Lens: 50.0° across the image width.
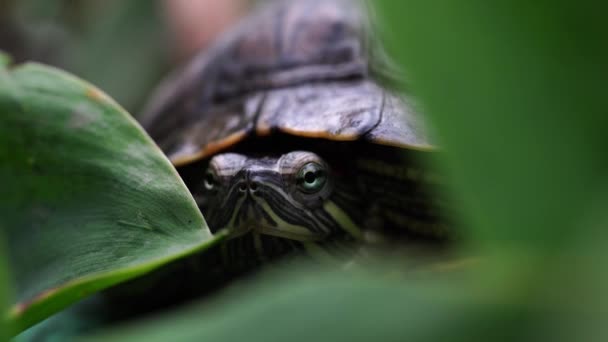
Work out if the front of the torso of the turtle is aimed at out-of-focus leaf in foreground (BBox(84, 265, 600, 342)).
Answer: yes

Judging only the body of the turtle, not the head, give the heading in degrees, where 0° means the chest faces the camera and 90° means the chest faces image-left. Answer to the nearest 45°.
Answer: approximately 0°

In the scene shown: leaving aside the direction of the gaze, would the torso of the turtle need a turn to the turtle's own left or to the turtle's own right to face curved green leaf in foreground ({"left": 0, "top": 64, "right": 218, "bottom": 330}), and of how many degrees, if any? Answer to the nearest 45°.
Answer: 0° — it already faces it
